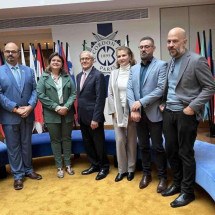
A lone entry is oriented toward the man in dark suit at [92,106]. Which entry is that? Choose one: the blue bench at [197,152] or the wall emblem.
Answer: the wall emblem

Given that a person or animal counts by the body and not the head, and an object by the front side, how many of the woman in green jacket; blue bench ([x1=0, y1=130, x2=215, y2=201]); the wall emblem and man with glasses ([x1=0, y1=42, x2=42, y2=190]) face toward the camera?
4

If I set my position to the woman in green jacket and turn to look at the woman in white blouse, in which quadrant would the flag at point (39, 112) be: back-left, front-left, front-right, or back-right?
back-left

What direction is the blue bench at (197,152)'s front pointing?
toward the camera

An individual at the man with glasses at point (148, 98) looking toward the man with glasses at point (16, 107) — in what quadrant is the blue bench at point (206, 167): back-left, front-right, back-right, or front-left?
back-left

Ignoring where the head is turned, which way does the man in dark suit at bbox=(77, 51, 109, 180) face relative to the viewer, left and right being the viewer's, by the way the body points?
facing the viewer and to the left of the viewer

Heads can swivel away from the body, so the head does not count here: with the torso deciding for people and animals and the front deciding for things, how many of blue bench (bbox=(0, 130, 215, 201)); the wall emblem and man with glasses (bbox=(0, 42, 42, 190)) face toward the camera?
3

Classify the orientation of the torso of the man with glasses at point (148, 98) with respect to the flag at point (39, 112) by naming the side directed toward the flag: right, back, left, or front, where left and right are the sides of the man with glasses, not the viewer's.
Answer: right

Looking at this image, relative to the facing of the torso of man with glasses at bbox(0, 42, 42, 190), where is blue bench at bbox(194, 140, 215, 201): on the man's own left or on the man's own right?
on the man's own left

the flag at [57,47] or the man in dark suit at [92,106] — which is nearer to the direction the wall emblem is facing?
the man in dark suit

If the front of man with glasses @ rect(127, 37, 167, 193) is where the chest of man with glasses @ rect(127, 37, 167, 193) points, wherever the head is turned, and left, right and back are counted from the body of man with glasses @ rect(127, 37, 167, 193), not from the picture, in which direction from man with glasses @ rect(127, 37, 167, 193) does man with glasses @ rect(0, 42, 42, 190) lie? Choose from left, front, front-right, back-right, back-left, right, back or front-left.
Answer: front-right

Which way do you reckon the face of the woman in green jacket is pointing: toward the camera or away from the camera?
toward the camera
